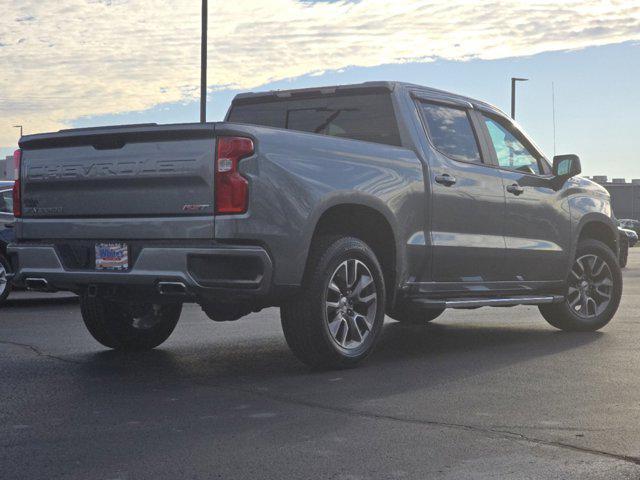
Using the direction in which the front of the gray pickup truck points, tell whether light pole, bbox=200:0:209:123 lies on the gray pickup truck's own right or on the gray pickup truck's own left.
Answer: on the gray pickup truck's own left

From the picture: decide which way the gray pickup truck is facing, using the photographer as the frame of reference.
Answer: facing away from the viewer and to the right of the viewer
